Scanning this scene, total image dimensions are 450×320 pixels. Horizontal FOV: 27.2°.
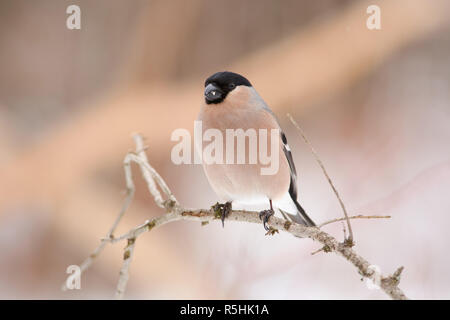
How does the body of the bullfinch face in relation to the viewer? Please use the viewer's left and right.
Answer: facing the viewer and to the left of the viewer
